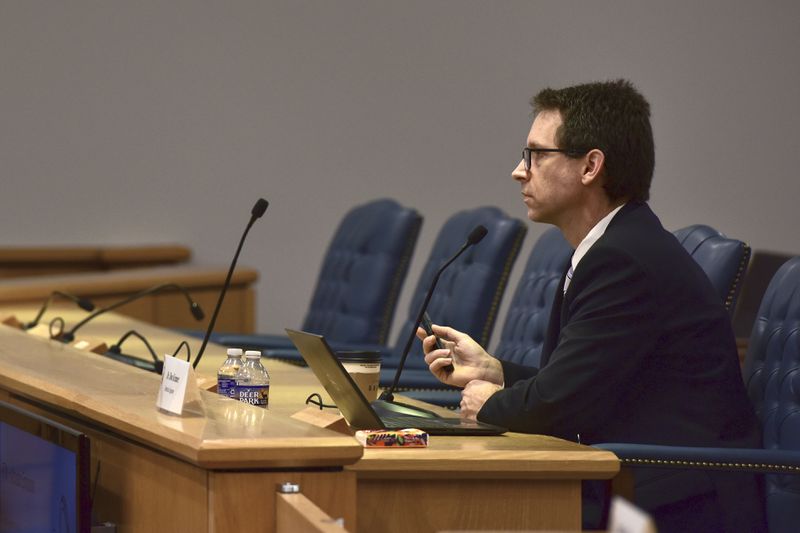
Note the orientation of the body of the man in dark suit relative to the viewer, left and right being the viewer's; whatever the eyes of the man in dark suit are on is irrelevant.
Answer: facing to the left of the viewer

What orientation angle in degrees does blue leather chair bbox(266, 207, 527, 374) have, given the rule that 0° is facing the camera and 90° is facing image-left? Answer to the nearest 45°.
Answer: approximately 45°

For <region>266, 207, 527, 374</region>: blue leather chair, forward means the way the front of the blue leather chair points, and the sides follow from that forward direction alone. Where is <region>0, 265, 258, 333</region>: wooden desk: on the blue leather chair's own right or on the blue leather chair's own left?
on the blue leather chair's own right

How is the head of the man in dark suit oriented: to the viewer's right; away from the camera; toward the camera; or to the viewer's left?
to the viewer's left

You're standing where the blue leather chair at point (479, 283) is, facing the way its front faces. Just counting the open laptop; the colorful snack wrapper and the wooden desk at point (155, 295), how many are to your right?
1

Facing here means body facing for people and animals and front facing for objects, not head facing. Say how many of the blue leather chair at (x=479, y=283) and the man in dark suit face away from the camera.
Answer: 0
